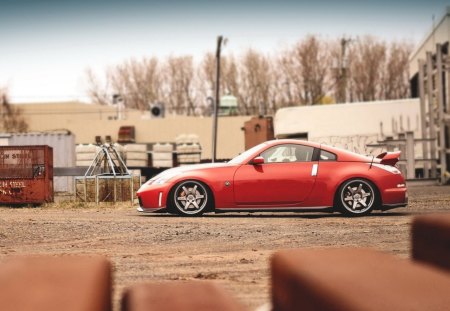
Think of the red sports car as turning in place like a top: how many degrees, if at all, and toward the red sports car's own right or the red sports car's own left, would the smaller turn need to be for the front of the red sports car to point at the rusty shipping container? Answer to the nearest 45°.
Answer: approximately 45° to the red sports car's own right

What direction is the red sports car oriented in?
to the viewer's left

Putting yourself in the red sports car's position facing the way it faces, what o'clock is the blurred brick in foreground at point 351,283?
The blurred brick in foreground is roughly at 9 o'clock from the red sports car.

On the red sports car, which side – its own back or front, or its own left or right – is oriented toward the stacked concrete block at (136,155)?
right

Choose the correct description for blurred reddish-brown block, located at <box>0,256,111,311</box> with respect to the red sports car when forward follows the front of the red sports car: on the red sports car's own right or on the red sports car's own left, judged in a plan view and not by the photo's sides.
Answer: on the red sports car's own left

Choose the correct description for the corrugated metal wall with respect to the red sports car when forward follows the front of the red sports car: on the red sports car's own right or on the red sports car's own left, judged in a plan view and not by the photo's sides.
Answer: on the red sports car's own right

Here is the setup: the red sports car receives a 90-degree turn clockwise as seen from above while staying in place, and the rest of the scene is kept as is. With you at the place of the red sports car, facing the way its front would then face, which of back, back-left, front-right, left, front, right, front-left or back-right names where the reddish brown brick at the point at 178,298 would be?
back

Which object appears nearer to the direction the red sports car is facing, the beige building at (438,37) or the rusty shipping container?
the rusty shipping container
